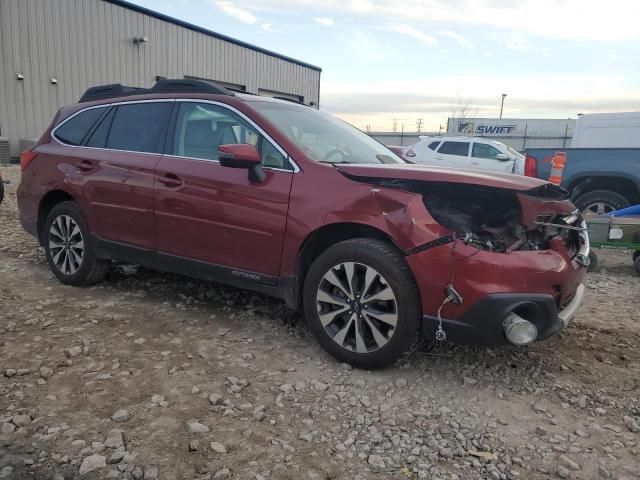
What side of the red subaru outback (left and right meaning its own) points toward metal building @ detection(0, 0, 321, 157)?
back

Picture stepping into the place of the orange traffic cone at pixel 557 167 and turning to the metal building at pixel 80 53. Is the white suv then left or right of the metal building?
right

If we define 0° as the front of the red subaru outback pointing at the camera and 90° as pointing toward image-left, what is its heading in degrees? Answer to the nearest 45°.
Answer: approximately 315°

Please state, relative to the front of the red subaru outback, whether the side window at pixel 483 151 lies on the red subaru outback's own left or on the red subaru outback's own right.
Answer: on the red subaru outback's own left

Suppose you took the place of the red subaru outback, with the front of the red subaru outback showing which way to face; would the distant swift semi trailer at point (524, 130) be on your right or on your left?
on your left

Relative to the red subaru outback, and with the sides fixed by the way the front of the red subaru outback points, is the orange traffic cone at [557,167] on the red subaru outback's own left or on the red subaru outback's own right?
on the red subaru outback's own left
